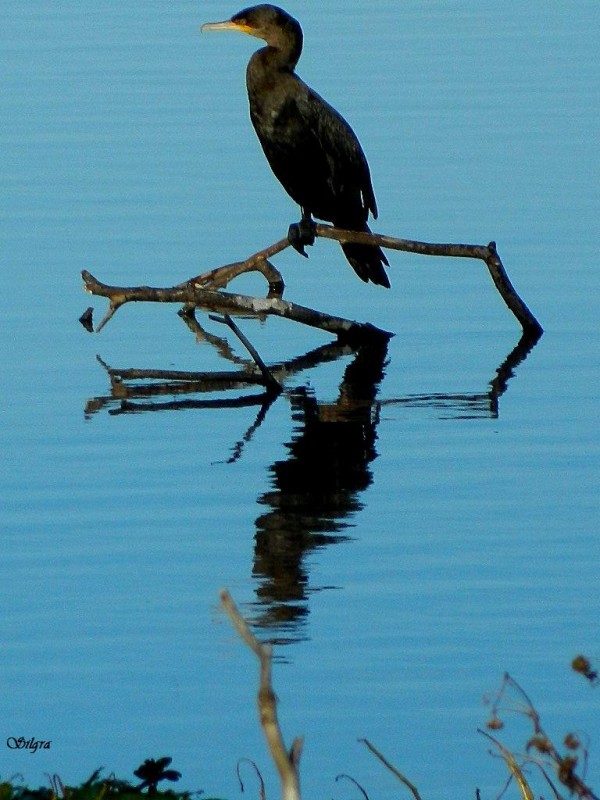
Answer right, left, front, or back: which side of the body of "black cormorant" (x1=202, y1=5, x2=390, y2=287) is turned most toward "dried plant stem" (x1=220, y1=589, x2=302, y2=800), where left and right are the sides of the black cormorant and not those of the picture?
left

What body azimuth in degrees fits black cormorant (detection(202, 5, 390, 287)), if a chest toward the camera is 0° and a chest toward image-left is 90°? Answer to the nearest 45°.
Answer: approximately 90°
